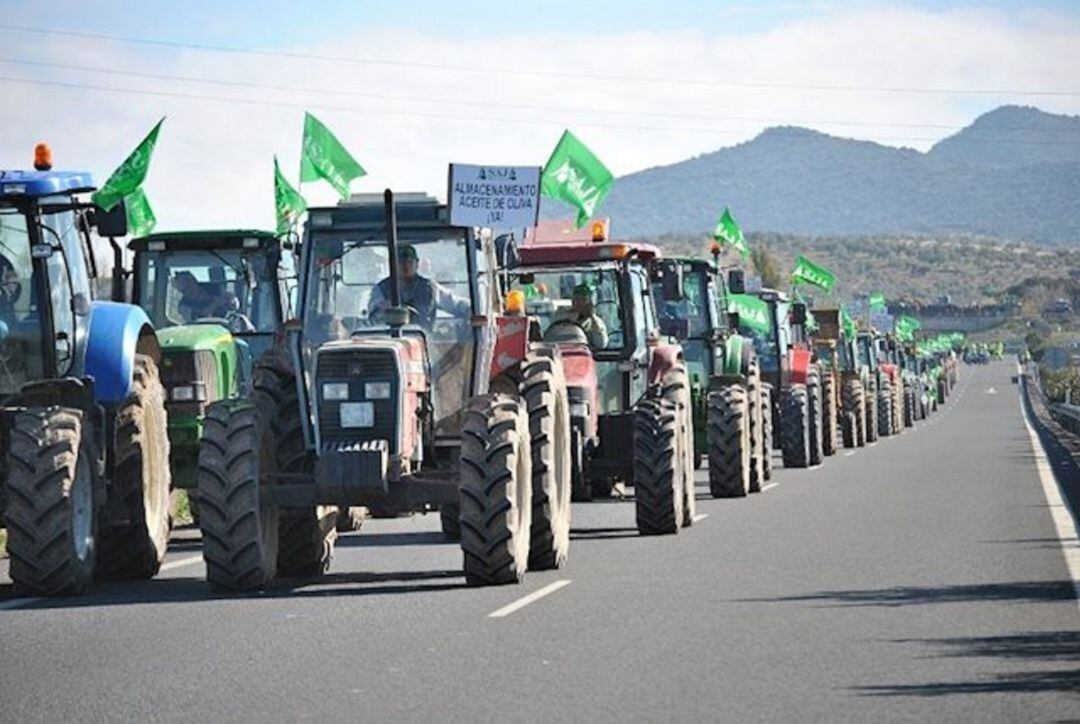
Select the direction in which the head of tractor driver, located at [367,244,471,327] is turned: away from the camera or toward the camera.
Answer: toward the camera

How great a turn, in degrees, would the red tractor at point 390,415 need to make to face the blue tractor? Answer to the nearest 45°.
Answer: approximately 90° to its right

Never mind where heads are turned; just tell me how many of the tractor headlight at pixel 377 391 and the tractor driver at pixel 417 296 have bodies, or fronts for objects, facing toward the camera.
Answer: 2

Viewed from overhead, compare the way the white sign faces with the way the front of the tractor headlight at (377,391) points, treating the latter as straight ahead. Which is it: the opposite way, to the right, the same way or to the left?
the same way

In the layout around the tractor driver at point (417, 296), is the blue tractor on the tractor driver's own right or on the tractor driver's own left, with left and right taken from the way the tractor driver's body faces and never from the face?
on the tractor driver's own right

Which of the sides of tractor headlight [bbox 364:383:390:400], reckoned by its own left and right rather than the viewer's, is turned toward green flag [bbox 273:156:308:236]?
back

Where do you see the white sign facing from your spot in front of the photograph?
facing the viewer

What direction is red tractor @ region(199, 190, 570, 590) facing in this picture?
toward the camera

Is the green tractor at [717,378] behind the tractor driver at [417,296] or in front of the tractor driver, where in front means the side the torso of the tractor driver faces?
behind

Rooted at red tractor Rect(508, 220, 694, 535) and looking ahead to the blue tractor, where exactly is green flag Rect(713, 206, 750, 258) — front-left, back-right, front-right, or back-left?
back-right

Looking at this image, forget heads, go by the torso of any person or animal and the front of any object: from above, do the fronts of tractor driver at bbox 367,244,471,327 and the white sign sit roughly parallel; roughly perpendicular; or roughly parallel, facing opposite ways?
roughly parallel

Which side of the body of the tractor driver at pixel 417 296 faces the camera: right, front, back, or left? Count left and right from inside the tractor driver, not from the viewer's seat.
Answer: front

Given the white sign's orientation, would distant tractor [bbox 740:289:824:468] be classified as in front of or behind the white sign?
behind

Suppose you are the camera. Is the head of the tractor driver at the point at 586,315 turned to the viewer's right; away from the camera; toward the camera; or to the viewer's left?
toward the camera
